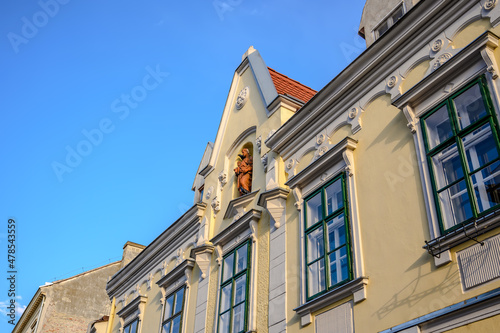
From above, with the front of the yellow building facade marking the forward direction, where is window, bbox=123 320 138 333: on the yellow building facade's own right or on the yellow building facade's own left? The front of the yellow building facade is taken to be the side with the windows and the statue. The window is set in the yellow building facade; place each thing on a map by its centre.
on the yellow building facade's own right

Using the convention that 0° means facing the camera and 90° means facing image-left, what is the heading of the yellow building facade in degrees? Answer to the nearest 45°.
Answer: approximately 45°

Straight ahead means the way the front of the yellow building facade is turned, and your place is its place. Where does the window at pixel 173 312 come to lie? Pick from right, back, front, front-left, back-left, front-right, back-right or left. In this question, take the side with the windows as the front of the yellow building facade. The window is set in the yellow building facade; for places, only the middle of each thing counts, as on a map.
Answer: right
